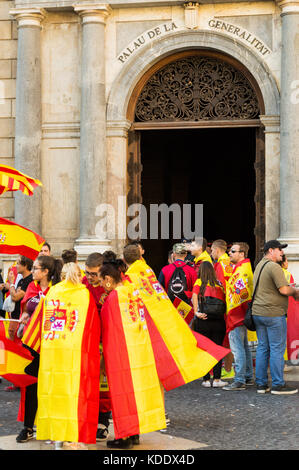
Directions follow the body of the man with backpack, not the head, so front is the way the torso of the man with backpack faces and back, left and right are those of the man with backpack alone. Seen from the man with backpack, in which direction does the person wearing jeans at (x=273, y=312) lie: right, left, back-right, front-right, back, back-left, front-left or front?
back-right

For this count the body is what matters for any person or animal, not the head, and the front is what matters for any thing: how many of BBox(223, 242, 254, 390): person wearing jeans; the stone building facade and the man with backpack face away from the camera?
1

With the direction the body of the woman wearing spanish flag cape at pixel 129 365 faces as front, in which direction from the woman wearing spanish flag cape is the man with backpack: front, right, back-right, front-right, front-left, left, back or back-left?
front-right

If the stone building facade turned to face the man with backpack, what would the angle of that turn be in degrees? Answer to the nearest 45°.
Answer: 0° — it already faces them

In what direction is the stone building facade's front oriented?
toward the camera

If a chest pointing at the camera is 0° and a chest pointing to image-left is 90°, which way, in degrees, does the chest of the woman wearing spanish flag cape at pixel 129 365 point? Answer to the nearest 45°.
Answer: approximately 135°

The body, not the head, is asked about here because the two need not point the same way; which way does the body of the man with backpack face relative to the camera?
away from the camera

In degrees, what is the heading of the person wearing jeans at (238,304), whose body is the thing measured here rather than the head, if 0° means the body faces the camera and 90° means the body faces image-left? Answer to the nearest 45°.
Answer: approximately 90°

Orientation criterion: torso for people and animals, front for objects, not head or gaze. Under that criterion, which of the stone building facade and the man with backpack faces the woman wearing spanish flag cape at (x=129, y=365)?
the stone building facade

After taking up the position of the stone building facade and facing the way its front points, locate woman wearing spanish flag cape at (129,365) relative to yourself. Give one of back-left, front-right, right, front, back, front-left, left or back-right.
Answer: front

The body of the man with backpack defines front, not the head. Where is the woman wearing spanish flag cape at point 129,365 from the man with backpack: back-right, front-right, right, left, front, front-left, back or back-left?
back
